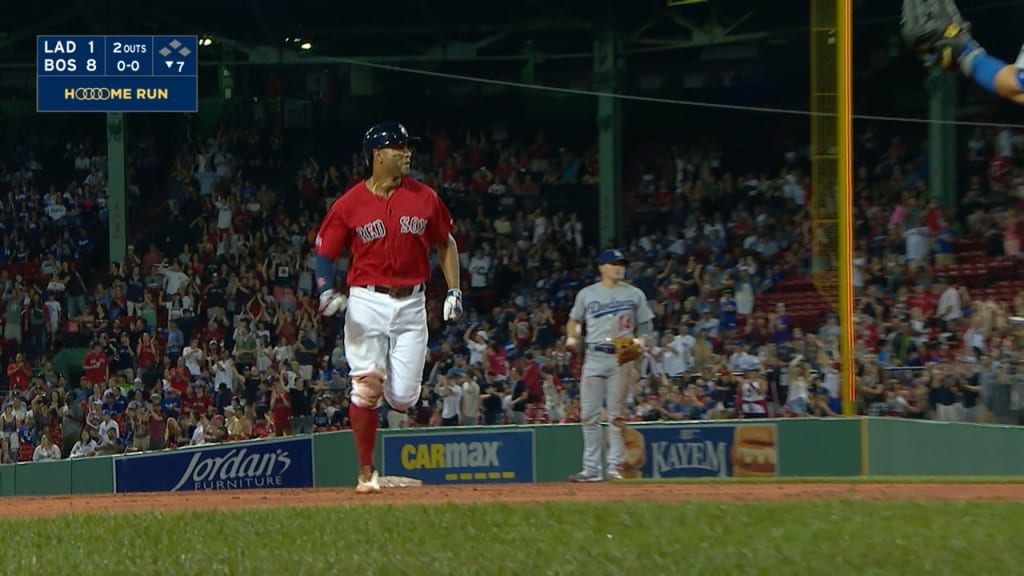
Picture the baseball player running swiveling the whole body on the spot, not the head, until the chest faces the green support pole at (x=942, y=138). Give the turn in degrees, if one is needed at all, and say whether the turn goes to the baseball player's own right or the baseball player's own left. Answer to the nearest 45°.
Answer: approximately 135° to the baseball player's own left

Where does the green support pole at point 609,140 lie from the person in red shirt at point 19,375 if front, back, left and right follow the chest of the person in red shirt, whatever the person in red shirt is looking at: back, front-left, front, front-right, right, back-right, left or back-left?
left

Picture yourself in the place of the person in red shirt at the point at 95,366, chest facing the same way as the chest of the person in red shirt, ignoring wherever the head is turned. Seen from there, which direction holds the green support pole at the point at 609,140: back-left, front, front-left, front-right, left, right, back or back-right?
left

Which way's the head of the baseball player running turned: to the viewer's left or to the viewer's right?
to the viewer's right

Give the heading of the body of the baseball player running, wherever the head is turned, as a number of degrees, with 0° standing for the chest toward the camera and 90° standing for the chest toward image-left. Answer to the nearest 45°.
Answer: approximately 0°

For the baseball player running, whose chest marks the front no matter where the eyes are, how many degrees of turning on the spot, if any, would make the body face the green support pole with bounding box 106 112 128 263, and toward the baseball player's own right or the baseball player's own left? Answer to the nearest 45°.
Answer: approximately 180°

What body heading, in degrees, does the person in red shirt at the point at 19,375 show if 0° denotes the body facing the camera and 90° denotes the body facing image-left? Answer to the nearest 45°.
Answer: approximately 0°

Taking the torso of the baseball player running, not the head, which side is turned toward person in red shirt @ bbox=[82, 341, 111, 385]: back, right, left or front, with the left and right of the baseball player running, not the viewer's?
back

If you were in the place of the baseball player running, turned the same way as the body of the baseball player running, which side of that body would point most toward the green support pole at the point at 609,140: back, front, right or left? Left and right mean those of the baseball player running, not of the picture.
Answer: back

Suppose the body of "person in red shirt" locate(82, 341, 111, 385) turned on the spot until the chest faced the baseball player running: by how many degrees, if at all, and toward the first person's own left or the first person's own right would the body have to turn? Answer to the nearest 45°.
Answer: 0° — they already face them

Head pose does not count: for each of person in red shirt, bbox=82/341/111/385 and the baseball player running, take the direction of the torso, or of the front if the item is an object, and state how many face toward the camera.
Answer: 2
